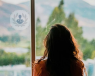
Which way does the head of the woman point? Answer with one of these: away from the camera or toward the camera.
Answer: away from the camera

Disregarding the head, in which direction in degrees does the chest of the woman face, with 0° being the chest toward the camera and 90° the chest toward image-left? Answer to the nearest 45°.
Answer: approximately 180°
